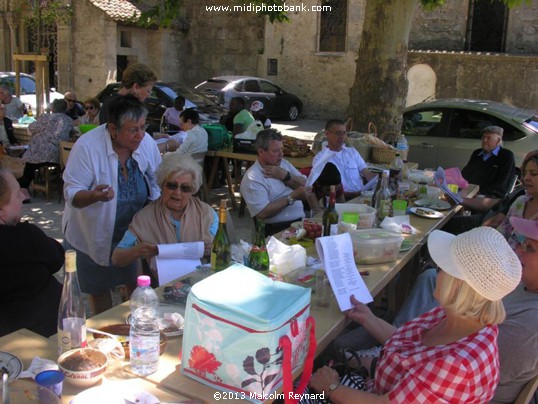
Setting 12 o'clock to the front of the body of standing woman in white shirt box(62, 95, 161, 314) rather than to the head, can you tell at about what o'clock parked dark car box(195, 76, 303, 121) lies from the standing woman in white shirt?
The parked dark car is roughly at 8 o'clock from the standing woman in white shirt.

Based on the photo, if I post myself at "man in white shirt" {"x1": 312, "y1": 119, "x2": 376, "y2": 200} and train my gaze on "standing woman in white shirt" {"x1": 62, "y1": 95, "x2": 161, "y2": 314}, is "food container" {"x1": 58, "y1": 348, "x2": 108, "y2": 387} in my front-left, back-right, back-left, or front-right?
front-left

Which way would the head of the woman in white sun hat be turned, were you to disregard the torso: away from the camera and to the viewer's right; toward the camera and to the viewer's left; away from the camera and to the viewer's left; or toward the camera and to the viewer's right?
away from the camera and to the viewer's left

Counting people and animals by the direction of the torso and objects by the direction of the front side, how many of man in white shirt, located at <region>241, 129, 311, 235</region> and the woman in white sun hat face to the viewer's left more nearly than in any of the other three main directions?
1

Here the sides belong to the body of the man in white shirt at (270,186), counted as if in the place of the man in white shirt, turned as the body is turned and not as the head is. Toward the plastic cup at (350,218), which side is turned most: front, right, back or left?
front

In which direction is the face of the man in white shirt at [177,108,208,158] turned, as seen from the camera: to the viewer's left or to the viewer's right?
to the viewer's left

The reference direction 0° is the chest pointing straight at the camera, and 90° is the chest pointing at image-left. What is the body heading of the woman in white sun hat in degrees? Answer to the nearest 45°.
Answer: approximately 90°

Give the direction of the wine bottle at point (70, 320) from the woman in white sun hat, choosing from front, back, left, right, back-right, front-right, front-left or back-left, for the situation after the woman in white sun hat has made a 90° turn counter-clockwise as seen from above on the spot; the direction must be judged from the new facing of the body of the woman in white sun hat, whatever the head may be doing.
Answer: right

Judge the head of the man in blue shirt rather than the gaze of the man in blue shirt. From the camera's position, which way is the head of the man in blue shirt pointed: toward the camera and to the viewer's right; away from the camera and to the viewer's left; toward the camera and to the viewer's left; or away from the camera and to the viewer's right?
toward the camera and to the viewer's left

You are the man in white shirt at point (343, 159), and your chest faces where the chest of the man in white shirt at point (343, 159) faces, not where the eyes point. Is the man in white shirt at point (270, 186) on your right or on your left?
on your right

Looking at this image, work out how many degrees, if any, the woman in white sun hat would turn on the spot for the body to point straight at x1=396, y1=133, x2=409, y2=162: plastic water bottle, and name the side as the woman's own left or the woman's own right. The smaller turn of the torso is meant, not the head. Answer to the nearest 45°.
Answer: approximately 90° to the woman's own right

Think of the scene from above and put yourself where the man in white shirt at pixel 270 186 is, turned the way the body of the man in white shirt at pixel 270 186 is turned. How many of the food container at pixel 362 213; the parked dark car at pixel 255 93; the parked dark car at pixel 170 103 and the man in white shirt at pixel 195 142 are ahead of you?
1
